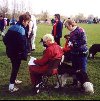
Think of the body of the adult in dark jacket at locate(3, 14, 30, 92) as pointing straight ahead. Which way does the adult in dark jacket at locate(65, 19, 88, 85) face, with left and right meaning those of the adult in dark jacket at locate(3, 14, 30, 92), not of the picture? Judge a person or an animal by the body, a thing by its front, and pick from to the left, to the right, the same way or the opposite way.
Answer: the opposite way

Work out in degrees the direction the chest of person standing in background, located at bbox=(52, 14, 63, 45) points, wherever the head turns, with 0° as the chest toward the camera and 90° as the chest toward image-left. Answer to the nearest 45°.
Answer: approximately 45°

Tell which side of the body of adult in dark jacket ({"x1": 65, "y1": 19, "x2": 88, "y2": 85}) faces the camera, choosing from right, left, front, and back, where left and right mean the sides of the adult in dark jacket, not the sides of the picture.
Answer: left

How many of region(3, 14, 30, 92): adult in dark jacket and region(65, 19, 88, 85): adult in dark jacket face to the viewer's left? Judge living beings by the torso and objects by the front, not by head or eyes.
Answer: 1

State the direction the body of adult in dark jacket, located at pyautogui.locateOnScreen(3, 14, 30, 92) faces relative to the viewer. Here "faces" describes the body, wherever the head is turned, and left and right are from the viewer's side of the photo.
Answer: facing to the right of the viewer

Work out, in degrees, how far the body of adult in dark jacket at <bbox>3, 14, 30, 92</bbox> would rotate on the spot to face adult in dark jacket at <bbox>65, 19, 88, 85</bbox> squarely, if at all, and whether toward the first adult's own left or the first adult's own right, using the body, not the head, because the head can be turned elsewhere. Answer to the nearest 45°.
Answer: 0° — they already face them
